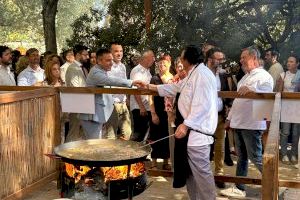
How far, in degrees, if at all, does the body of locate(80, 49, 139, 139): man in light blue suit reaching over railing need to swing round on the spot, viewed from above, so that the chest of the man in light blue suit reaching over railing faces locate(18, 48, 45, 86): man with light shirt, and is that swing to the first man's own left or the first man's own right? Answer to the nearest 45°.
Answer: approximately 135° to the first man's own left

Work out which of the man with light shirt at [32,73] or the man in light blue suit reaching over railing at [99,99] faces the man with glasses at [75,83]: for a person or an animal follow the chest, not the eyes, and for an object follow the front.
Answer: the man with light shirt at [32,73]

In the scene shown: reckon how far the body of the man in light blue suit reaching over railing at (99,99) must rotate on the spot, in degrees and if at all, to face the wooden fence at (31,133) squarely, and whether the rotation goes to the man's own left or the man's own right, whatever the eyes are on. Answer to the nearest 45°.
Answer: approximately 135° to the man's own right

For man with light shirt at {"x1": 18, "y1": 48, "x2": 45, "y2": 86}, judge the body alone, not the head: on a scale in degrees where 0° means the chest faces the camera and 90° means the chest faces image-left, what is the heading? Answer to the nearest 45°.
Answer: approximately 315°

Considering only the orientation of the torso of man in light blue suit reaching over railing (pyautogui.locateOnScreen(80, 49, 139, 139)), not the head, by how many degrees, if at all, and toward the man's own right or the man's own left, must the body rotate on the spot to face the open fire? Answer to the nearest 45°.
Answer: approximately 90° to the man's own right

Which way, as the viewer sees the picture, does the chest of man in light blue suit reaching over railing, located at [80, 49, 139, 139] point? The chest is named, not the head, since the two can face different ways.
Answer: to the viewer's right
